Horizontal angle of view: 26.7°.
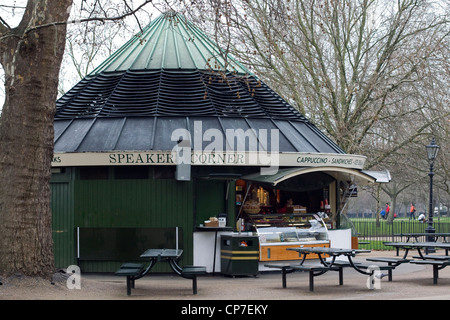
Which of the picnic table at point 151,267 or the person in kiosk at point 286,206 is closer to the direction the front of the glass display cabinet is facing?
the picnic table

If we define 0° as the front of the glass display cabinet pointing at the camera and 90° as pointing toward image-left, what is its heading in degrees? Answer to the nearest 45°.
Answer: approximately 0°

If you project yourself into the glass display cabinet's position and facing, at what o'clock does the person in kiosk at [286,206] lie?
The person in kiosk is roughly at 6 o'clock from the glass display cabinet.

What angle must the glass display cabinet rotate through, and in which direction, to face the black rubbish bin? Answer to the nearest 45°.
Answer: approximately 45° to its right

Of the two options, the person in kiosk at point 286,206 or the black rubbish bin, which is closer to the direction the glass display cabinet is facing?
the black rubbish bin

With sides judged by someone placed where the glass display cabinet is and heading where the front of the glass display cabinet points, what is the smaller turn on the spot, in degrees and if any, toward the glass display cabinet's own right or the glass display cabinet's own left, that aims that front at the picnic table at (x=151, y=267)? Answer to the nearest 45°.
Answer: approximately 45° to the glass display cabinet's own right
